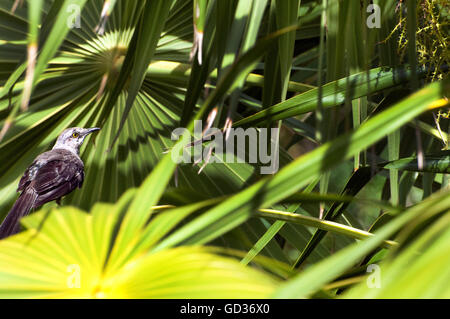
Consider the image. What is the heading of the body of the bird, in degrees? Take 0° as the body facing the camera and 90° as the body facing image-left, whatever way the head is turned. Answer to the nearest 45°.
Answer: approximately 225°
